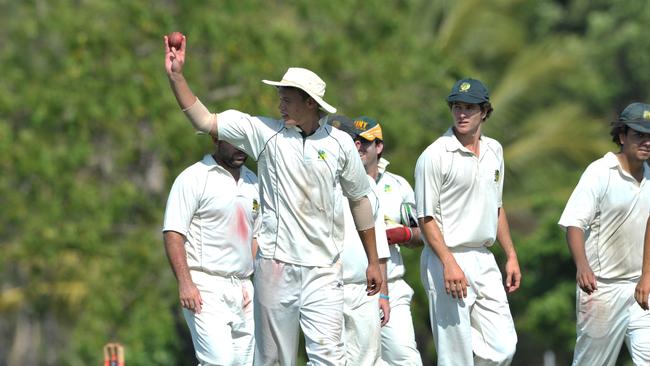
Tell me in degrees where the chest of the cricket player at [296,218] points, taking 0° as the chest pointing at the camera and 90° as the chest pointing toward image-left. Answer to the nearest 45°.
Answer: approximately 0°

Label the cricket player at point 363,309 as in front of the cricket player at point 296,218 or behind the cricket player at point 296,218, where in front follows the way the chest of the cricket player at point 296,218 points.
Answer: behind

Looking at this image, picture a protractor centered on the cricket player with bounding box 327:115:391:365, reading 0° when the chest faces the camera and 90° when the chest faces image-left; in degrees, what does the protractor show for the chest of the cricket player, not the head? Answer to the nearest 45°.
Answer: approximately 45°
